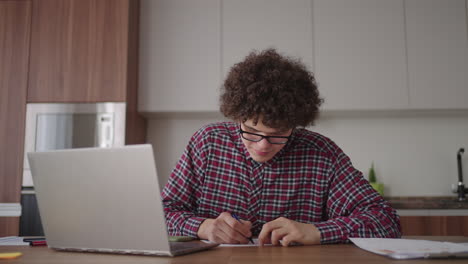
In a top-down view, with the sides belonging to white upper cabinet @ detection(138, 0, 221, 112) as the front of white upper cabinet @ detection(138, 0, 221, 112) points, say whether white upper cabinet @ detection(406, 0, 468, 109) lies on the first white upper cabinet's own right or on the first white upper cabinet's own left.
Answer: on the first white upper cabinet's own left

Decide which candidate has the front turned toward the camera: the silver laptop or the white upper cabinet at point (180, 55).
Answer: the white upper cabinet

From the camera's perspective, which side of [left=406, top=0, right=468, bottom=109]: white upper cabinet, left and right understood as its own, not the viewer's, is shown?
front

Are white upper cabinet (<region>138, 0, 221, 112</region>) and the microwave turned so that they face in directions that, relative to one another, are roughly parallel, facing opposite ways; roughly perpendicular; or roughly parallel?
roughly parallel

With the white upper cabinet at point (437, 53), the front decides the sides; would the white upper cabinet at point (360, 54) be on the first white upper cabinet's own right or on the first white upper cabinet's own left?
on the first white upper cabinet's own right

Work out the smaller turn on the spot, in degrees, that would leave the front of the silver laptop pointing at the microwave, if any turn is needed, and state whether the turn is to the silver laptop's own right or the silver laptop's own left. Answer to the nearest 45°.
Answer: approximately 45° to the silver laptop's own left

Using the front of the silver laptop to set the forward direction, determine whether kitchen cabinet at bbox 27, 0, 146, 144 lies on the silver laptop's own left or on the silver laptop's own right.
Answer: on the silver laptop's own left

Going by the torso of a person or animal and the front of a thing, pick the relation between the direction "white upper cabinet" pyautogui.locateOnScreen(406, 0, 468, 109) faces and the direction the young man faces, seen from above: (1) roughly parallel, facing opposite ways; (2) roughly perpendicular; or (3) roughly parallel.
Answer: roughly parallel

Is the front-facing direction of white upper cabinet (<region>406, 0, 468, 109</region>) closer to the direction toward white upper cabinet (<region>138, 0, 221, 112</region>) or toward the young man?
the young man

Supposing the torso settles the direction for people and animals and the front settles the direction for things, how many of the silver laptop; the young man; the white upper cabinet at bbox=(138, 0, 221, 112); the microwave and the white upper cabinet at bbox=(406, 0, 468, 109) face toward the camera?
4

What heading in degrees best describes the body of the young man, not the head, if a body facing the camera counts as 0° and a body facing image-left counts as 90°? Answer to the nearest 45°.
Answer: approximately 0°

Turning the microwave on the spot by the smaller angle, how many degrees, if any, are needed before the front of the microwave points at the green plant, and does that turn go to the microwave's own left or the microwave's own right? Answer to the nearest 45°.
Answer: approximately 90° to the microwave's own left

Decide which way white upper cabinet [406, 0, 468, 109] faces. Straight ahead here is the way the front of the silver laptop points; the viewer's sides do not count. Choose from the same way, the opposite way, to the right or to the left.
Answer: the opposite way

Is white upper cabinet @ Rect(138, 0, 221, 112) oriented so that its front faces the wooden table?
yes

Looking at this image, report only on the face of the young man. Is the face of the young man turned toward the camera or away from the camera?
toward the camera

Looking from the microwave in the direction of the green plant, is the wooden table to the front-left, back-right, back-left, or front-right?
front-right

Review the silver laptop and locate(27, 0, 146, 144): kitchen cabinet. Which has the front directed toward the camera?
the kitchen cabinet

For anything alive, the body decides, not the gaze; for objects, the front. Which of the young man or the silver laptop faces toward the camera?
the young man

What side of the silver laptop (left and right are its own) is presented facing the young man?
front

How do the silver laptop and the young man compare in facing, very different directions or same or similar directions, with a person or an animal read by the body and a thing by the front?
very different directions

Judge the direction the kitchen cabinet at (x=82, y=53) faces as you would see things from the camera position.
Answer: facing the viewer
